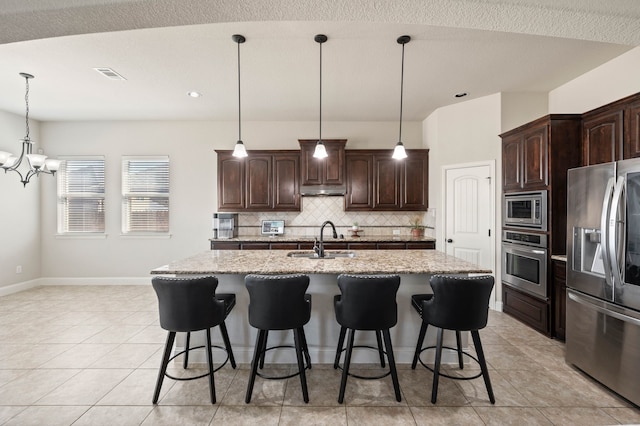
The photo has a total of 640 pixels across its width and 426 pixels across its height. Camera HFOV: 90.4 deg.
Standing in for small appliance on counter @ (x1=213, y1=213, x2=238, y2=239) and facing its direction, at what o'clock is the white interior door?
The white interior door is roughly at 10 o'clock from the small appliance on counter.

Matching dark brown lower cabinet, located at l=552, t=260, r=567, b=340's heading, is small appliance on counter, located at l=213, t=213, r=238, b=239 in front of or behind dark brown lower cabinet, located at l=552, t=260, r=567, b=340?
in front

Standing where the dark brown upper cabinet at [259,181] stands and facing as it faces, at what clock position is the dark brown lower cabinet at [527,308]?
The dark brown lower cabinet is roughly at 10 o'clock from the dark brown upper cabinet.

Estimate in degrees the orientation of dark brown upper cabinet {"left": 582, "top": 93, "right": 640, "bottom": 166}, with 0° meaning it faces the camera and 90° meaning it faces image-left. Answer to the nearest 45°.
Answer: approximately 45°

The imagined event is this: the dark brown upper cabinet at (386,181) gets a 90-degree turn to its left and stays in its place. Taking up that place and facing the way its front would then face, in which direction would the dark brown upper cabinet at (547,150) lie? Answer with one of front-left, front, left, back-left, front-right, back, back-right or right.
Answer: front-right

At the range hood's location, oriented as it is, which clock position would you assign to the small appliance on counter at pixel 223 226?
The small appliance on counter is roughly at 3 o'clock from the range hood.

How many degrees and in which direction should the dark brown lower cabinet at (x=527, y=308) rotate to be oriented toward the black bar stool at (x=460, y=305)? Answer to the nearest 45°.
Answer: approximately 45° to its left

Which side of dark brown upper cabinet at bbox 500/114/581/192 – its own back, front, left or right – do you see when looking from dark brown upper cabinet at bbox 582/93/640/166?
left

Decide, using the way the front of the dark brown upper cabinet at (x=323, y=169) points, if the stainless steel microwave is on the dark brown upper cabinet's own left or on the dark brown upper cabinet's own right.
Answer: on the dark brown upper cabinet's own left

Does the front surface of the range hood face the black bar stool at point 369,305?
yes

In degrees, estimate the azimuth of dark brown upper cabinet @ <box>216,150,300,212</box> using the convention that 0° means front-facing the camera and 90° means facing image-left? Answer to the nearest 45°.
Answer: approximately 0°

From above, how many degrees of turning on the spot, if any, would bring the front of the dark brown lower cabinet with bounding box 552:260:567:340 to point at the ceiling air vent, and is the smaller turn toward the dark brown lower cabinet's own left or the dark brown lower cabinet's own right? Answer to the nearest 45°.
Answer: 0° — it already faces it

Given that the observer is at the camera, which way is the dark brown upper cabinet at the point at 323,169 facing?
facing the viewer

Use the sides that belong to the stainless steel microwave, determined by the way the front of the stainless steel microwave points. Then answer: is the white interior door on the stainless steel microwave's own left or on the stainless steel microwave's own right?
on the stainless steel microwave's own right

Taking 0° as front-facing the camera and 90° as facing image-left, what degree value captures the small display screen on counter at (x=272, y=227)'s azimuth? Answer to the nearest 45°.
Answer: approximately 0°

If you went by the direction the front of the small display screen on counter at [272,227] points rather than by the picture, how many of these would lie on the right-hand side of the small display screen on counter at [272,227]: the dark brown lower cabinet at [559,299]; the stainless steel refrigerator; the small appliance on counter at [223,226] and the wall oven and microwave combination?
1
